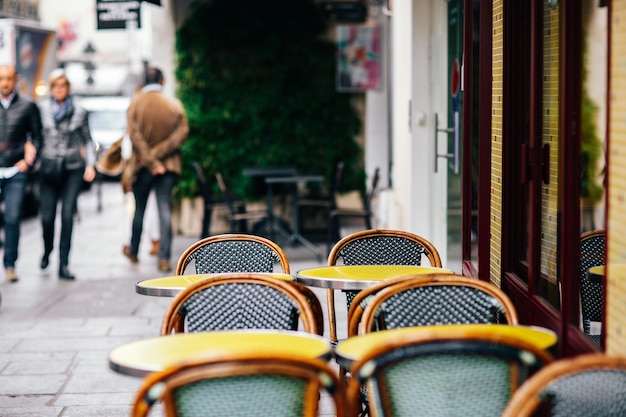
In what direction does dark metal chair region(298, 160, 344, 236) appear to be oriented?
to the viewer's left

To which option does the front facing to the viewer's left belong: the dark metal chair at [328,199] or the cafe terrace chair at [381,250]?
the dark metal chair

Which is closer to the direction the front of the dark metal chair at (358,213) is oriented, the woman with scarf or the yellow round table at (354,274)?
the woman with scarf

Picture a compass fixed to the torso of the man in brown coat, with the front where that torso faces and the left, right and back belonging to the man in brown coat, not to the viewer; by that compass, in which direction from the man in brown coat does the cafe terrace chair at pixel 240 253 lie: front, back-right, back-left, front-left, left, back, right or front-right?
back

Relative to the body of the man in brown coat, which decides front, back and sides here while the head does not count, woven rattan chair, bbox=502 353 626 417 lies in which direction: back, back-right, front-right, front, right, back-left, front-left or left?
back

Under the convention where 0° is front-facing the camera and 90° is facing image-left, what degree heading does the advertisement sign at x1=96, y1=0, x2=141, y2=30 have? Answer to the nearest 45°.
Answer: approximately 0°

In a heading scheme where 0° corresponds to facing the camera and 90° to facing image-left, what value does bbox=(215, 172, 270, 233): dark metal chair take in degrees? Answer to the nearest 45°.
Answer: approximately 270°

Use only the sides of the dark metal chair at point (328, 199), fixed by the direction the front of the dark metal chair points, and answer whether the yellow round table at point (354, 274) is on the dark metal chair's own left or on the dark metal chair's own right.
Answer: on the dark metal chair's own left

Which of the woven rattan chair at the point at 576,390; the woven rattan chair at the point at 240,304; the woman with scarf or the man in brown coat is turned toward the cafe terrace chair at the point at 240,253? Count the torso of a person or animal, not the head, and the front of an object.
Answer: the woman with scarf

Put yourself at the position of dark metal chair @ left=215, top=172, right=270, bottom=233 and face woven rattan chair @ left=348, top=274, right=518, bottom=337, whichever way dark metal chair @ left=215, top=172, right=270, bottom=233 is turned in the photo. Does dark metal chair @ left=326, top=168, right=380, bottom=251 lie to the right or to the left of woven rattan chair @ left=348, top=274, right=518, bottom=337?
left
